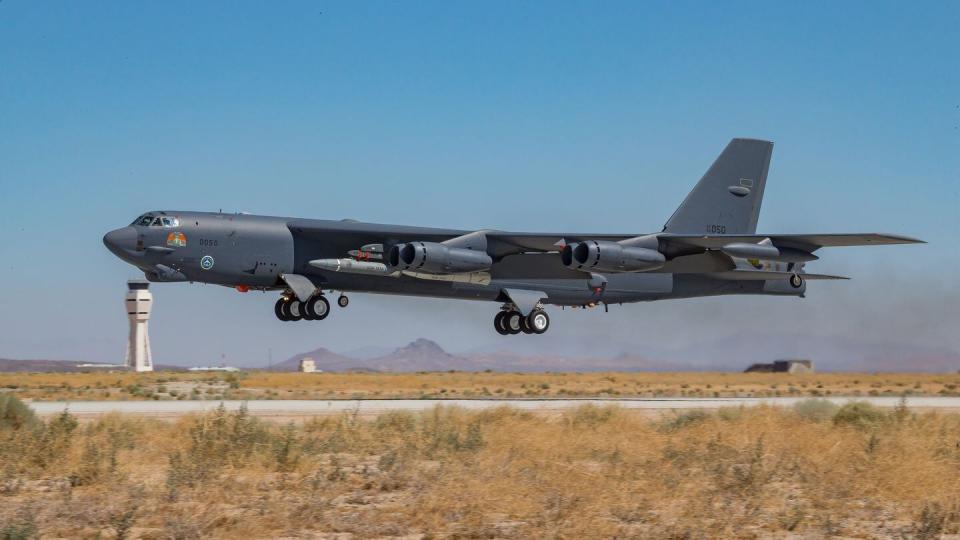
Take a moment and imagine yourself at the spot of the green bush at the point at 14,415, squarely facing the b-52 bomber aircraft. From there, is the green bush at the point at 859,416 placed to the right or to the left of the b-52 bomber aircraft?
right

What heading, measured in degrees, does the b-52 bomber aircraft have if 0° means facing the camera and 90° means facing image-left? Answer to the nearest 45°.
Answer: approximately 45°

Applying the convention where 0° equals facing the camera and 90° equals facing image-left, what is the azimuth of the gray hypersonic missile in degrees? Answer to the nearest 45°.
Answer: approximately 90°

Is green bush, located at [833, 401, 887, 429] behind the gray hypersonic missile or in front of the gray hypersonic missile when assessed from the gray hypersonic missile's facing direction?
behind
